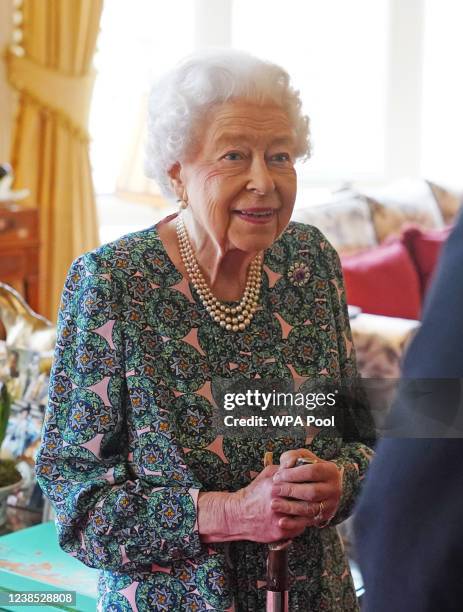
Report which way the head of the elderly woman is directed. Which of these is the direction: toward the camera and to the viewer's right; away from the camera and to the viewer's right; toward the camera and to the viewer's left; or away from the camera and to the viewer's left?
toward the camera and to the viewer's right

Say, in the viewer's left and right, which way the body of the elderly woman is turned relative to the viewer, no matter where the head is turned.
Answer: facing the viewer and to the right of the viewer

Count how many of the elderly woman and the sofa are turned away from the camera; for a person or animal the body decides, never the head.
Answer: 0

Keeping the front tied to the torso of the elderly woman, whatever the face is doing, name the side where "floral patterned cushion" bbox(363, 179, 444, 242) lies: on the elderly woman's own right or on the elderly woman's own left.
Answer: on the elderly woman's own left

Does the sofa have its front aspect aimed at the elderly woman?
yes

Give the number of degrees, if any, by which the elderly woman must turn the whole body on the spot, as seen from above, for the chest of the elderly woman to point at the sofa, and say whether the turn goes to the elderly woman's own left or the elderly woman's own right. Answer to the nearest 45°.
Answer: approximately 135° to the elderly woman's own left

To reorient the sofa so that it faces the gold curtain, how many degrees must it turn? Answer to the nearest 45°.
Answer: approximately 90° to its right

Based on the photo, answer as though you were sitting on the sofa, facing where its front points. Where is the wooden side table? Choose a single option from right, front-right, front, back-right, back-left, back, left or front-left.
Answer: right

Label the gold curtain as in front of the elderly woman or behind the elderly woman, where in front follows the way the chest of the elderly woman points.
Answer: behind

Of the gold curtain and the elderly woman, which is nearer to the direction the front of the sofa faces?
the elderly woman

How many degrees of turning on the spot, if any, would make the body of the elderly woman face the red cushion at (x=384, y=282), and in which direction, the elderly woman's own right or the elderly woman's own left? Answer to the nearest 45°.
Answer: approximately 135° to the elderly woman's own left

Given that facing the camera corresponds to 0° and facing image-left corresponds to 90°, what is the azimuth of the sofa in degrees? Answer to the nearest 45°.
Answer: approximately 0°
